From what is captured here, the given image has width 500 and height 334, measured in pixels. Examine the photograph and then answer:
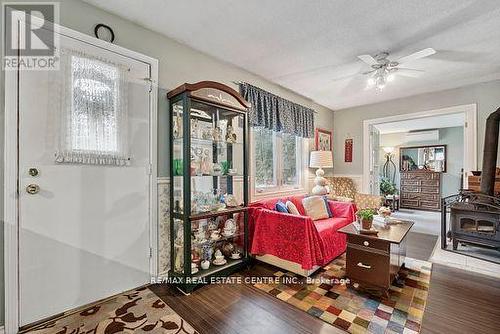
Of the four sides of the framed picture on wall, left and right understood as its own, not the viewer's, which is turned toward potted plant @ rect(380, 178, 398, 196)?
left

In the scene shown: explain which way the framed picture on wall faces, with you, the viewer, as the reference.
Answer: facing the viewer and to the right of the viewer

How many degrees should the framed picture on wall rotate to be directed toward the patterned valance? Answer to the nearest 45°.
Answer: approximately 90° to its right

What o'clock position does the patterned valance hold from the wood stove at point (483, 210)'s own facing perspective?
The patterned valance is roughly at 2 o'clock from the wood stove.

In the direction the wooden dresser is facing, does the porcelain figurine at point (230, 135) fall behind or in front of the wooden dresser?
in front

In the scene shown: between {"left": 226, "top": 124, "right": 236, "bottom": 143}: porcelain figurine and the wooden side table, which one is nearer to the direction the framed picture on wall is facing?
the wooden side table

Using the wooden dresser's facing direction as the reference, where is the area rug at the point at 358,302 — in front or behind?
in front

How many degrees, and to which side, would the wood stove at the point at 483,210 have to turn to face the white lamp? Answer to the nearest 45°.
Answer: approximately 90° to its right

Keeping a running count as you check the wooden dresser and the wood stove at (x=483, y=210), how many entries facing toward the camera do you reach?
2

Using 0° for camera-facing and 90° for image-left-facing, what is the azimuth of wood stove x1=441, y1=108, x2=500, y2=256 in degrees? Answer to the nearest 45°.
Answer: approximately 0°

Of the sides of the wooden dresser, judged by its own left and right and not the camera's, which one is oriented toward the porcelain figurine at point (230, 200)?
front
